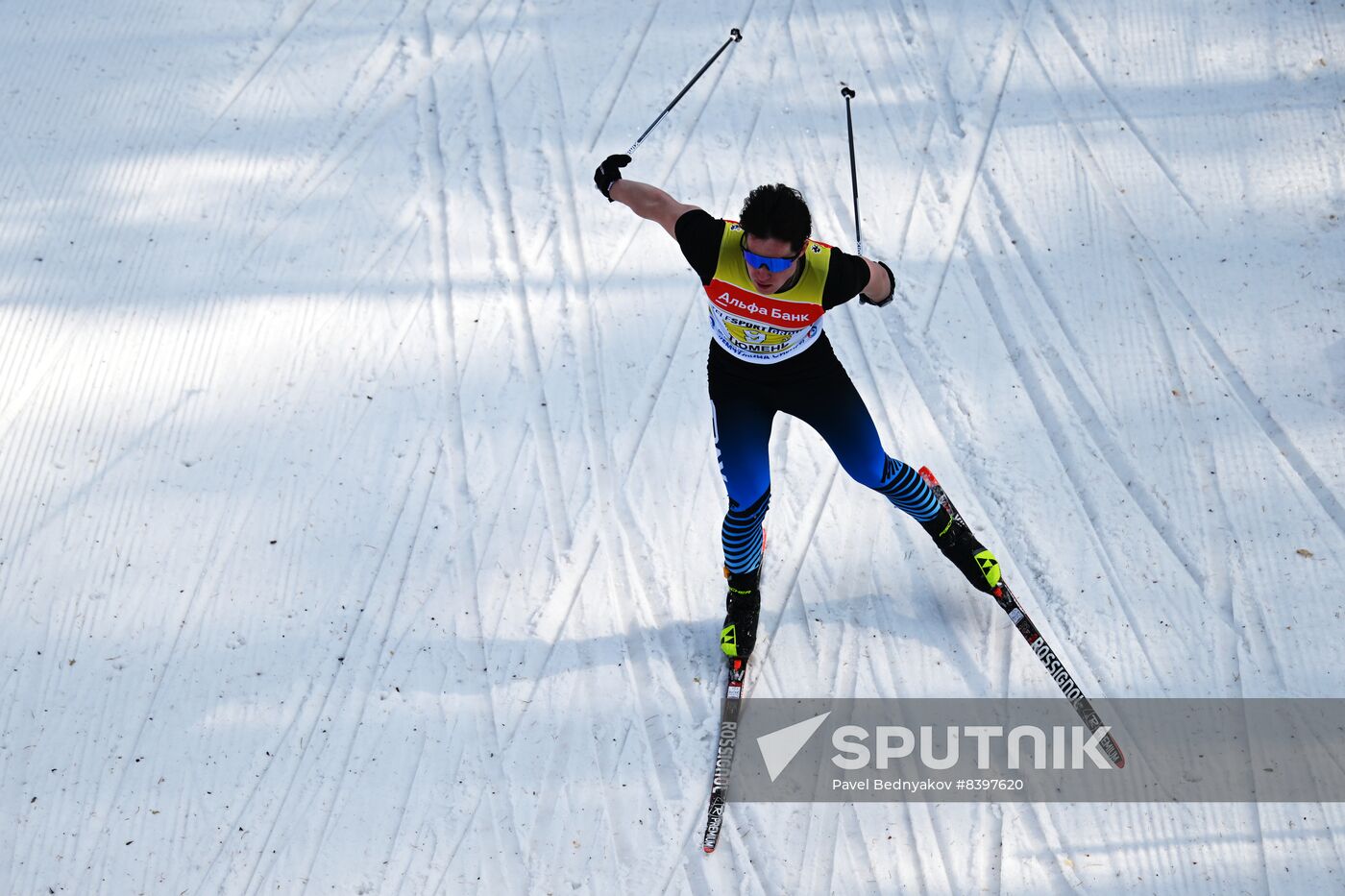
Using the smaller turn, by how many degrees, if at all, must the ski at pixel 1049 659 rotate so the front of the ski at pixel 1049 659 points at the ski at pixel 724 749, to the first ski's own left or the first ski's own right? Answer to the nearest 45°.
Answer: approximately 135° to the first ski's own right

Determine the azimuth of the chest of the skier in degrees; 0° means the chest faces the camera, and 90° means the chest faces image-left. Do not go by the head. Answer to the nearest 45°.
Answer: approximately 0°

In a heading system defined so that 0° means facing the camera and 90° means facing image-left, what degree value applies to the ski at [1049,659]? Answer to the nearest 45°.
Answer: approximately 315°
